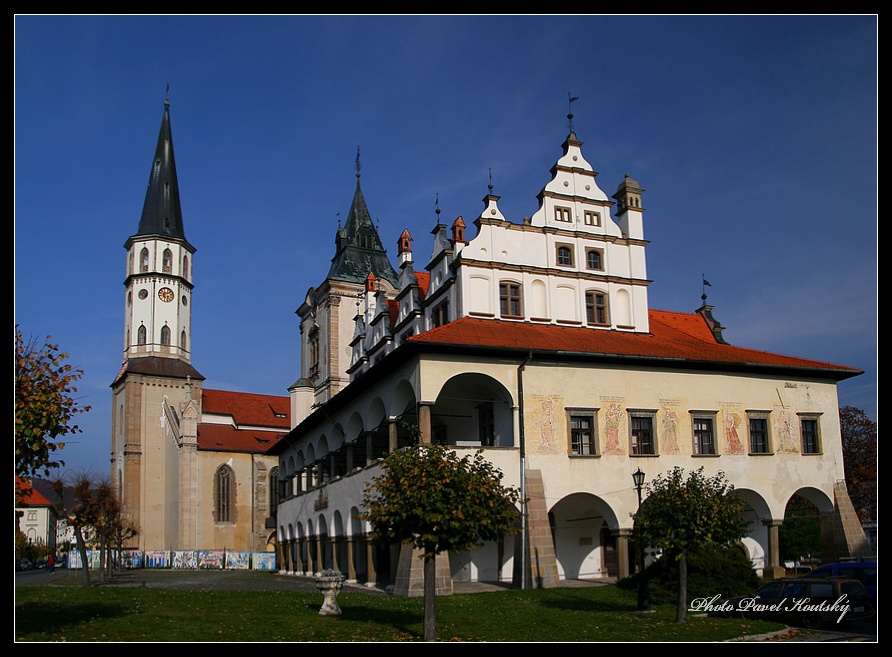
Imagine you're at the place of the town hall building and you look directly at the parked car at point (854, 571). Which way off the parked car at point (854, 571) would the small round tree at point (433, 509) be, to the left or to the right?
right

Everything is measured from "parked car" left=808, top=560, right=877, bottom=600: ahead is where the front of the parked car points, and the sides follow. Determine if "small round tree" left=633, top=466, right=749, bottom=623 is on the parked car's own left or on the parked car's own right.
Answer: on the parked car's own left

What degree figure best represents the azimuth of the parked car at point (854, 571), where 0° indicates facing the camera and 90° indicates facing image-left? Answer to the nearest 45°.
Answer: approximately 90°

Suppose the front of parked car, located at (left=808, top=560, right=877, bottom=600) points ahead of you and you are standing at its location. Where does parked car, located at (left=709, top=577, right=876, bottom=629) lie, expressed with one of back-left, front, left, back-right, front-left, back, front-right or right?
left
